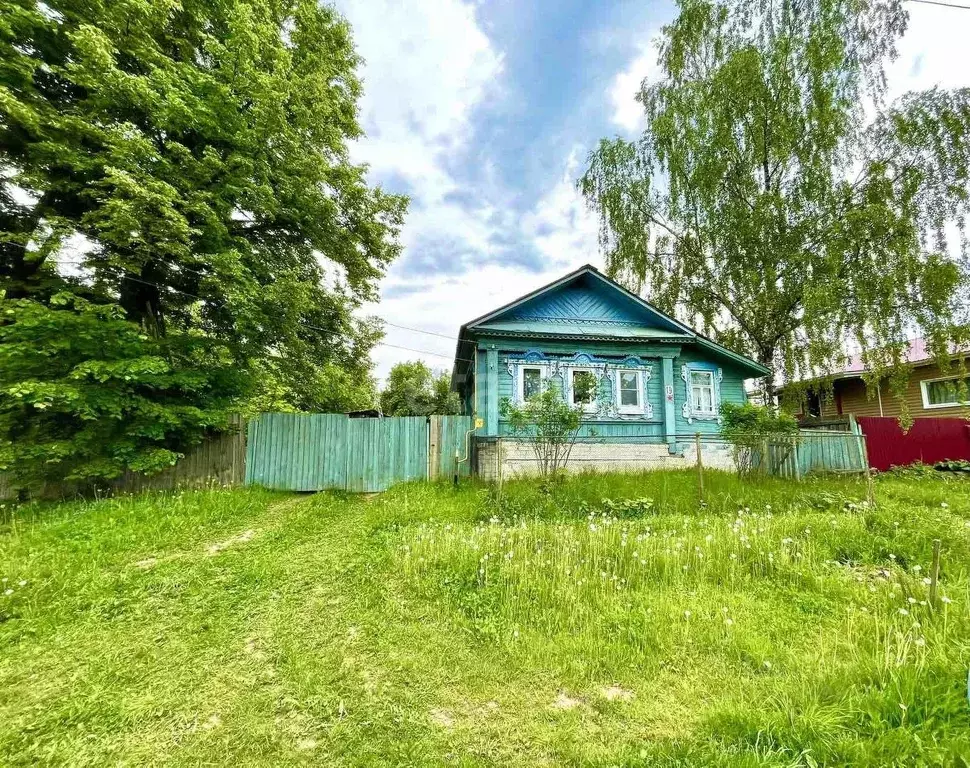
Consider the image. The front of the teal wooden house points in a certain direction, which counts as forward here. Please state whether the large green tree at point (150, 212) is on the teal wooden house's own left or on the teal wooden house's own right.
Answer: on the teal wooden house's own right

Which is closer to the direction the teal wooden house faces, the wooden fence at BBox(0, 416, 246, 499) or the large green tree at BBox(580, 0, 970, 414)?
the wooden fence

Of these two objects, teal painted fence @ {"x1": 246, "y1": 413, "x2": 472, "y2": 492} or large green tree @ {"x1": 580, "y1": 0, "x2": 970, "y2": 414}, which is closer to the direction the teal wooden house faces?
the teal painted fence

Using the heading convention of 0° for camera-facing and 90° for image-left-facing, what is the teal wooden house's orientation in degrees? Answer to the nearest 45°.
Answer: approximately 0°

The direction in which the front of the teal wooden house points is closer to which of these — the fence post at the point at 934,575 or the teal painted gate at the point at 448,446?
the fence post

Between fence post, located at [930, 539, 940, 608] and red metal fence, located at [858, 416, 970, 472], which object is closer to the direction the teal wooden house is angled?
the fence post

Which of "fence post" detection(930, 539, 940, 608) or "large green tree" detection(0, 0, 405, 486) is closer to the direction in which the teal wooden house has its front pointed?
the fence post

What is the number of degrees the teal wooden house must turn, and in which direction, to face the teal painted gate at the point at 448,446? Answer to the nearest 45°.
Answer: approximately 45° to its right

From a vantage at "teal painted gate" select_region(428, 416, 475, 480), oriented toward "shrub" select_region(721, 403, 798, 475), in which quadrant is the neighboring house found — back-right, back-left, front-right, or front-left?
front-left

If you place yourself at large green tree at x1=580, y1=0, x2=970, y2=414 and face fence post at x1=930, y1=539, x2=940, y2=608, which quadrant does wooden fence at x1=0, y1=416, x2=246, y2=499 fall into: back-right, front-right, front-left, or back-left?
front-right

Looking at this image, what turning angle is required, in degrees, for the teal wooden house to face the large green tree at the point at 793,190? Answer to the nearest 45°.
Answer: approximately 135° to its left

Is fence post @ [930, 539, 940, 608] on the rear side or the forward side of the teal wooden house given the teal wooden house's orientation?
on the forward side

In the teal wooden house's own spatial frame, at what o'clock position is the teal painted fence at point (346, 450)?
The teal painted fence is roughly at 2 o'clock from the teal wooden house.

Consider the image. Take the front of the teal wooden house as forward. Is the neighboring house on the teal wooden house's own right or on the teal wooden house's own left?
on the teal wooden house's own left

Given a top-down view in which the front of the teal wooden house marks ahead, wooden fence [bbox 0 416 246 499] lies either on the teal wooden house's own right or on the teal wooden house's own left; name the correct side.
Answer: on the teal wooden house's own right
